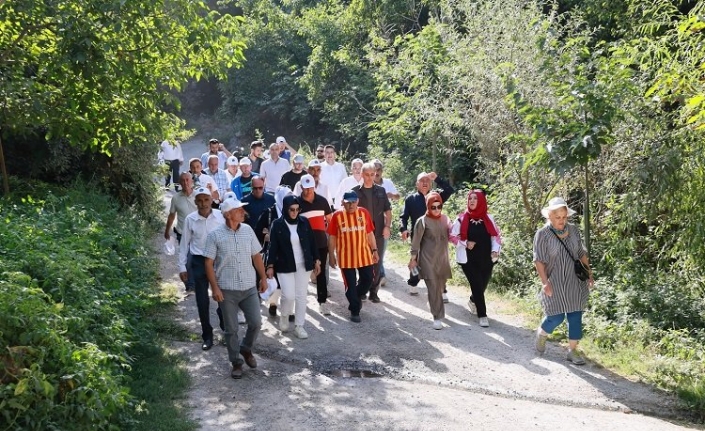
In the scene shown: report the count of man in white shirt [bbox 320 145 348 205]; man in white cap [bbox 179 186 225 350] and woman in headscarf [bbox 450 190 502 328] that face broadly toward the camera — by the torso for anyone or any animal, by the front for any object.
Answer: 3

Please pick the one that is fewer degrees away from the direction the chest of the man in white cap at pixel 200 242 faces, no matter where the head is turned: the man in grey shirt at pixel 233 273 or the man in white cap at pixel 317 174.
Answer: the man in grey shirt

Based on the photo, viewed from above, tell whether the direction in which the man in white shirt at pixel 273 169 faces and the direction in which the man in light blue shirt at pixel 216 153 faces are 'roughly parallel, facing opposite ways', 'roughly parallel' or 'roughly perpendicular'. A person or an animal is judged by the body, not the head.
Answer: roughly parallel

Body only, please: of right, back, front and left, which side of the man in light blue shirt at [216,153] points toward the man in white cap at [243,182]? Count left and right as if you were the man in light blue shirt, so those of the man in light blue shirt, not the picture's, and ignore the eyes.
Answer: front

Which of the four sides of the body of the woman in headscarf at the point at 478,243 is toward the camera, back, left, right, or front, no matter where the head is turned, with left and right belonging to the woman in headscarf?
front

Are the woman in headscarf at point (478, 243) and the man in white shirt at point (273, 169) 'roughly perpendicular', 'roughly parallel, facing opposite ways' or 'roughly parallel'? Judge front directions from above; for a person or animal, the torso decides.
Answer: roughly parallel

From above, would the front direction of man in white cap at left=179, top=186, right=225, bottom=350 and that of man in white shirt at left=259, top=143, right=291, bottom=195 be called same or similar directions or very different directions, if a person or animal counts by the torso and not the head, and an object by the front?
same or similar directions

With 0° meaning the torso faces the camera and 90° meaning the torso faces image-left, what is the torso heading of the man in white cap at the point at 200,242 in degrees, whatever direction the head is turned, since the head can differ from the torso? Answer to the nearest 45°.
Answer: approximately 0°

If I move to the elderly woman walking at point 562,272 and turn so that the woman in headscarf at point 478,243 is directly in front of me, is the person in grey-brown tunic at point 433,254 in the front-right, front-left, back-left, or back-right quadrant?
front-left

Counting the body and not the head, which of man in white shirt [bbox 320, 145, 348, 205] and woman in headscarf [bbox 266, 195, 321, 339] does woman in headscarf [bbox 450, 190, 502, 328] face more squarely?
the woman in headscarf

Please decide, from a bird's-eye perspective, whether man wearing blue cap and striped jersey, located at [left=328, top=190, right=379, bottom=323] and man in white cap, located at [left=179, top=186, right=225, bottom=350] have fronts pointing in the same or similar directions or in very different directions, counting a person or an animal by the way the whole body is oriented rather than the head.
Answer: same or similar directions

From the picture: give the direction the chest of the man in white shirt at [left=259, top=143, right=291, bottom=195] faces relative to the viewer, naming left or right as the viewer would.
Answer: facing the viewer

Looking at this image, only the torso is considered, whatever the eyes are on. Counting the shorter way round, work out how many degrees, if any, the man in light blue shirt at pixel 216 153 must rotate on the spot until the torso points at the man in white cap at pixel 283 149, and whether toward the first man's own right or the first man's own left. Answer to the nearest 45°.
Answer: approximately 45° to the first man's own left
